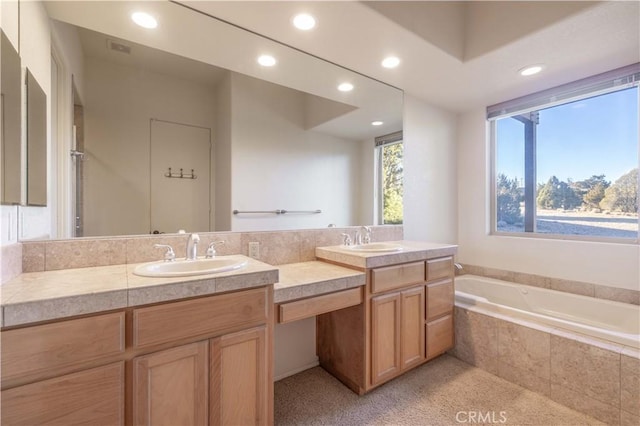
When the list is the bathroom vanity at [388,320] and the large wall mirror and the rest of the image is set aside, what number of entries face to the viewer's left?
0

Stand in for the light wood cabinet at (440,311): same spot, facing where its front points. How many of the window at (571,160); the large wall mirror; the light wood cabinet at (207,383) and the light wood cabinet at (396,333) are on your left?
1

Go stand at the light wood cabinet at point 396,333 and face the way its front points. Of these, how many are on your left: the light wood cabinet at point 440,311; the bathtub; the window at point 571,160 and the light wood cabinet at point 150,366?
3

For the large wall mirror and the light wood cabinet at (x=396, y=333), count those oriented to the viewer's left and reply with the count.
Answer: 0

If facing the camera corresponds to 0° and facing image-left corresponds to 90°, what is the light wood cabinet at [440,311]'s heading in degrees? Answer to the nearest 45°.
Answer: approximately 315°

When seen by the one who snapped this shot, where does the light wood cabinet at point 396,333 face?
facing the viewer and to the right of the viewer

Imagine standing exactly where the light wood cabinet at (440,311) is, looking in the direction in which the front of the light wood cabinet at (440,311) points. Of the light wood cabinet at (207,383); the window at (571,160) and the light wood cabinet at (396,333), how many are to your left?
1

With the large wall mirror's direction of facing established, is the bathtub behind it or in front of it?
in front

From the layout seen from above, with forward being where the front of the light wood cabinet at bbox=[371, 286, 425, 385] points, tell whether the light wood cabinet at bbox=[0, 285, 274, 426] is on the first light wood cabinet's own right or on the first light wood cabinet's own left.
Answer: on the first light wood cabinet's own right

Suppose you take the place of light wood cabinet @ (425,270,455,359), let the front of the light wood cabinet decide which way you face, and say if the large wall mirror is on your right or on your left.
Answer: on your right

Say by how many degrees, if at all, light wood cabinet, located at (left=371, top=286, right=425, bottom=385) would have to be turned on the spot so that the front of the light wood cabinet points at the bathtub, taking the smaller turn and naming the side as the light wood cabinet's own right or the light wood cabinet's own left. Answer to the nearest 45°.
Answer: approximately 90° to the light wood cabinet's own left
